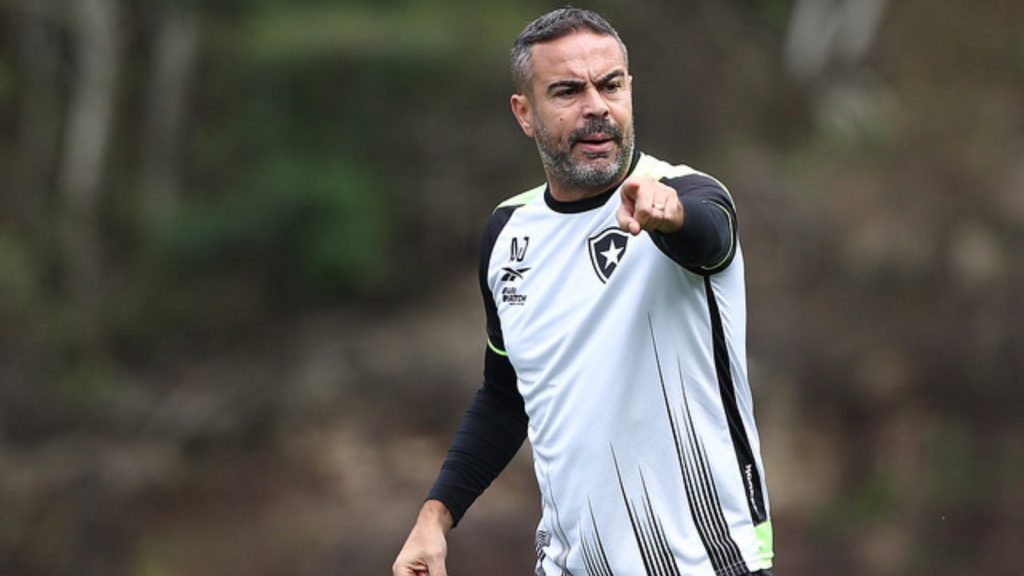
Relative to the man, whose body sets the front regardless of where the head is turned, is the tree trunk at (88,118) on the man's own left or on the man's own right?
on the man's own right

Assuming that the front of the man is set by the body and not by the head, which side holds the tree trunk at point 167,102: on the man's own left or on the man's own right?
on the man's own right

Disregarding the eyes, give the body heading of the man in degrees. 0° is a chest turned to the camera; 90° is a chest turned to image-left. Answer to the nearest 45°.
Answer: approximately 45°
